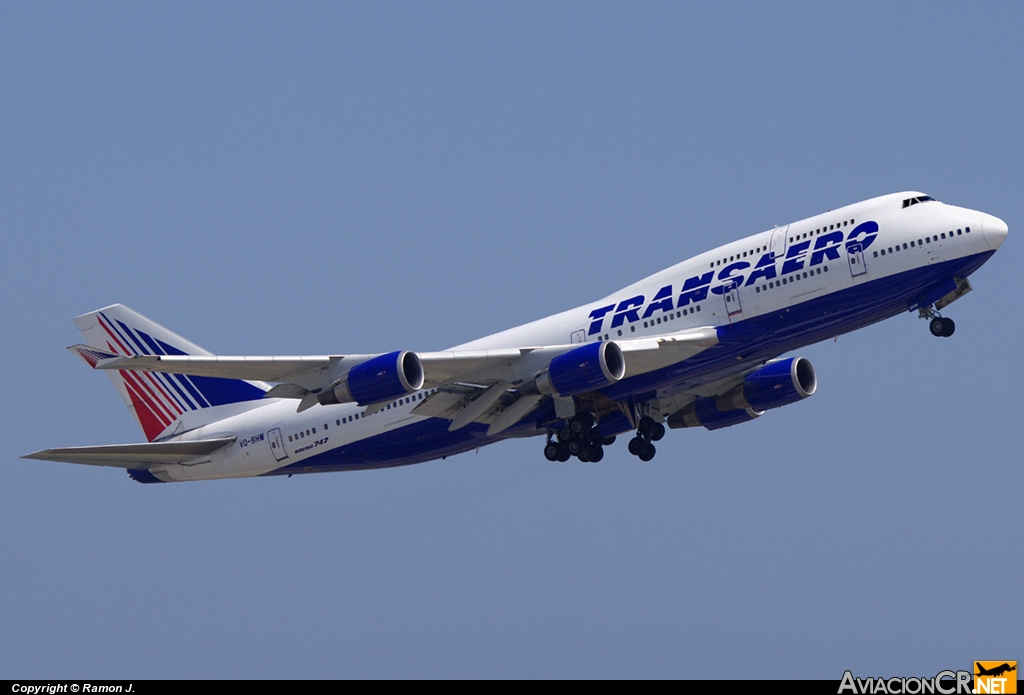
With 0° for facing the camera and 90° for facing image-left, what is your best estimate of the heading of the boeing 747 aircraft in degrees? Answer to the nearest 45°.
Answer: approximately 315°
